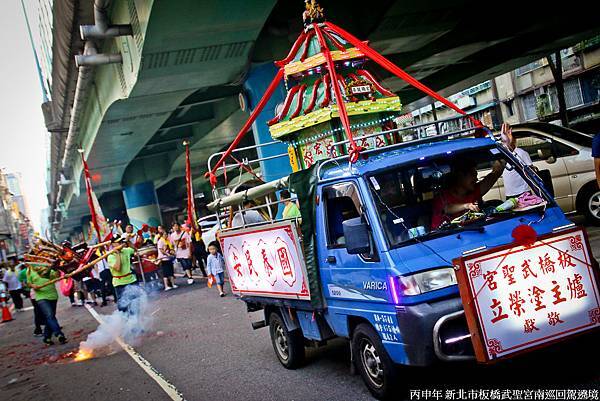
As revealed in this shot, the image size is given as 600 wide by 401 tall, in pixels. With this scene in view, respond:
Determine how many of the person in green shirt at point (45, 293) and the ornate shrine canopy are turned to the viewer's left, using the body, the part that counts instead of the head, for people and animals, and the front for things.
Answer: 0

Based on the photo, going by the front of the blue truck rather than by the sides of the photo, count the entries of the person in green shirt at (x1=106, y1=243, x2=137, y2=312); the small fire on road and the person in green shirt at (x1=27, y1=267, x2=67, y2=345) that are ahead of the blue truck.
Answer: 0

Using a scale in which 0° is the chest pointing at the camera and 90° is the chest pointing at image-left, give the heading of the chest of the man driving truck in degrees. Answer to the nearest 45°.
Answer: approximately 315°

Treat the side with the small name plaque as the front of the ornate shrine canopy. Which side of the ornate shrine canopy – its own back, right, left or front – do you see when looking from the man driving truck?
front

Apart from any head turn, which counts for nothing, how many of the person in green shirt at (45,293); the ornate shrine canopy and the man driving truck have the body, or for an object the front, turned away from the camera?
0

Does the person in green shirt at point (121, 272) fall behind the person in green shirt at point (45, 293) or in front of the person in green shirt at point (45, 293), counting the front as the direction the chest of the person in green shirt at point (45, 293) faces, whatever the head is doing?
in front

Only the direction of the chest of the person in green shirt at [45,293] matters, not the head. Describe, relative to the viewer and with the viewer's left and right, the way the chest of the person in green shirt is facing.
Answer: facing the viewer and to the right of the viewer

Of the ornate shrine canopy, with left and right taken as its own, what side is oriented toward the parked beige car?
left

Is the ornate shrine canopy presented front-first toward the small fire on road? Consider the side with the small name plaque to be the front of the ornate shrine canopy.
no
